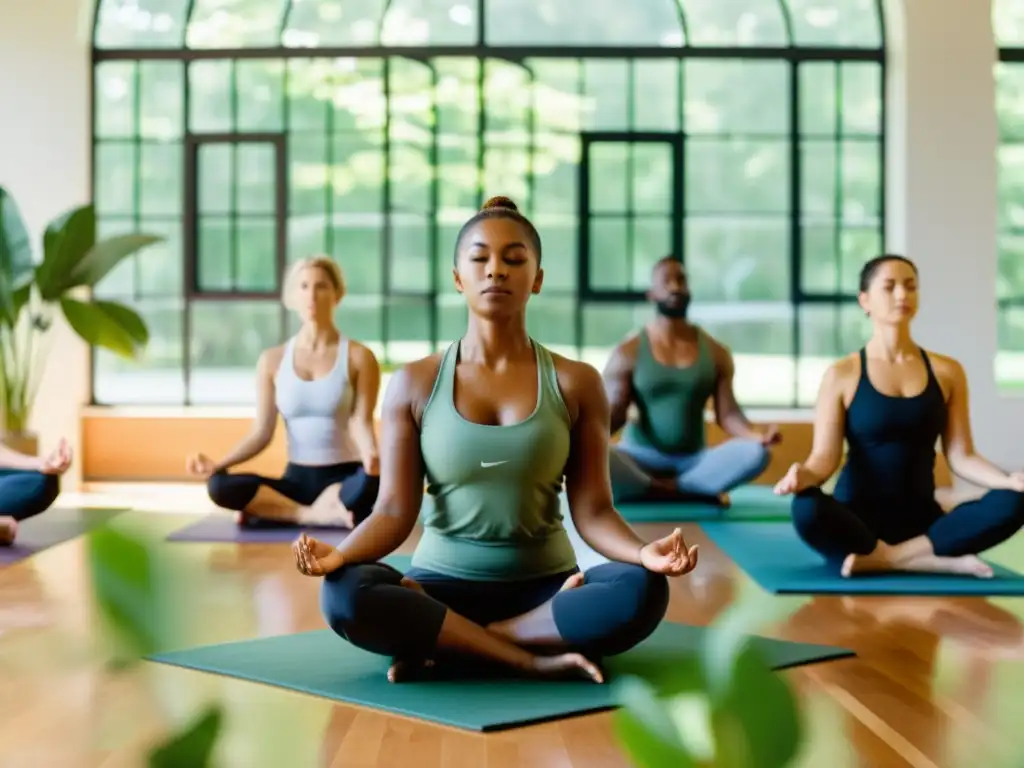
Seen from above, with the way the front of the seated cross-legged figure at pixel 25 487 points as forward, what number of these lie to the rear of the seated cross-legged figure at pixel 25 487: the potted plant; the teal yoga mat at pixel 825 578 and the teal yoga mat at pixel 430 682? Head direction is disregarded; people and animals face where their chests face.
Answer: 1

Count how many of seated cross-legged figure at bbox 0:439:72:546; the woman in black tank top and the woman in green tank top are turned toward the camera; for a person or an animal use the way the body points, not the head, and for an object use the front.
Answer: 3

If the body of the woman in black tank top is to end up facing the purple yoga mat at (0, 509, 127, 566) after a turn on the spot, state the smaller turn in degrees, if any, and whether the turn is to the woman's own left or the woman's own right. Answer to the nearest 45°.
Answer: approximately 90° to the woman's own right

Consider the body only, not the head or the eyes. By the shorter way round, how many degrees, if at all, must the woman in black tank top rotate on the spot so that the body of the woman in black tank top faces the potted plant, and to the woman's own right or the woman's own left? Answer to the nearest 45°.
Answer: approximately 135° to the woman's own right

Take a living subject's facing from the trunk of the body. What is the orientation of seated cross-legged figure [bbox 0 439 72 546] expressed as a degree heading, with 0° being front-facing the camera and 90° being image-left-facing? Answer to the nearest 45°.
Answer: approximately 0°

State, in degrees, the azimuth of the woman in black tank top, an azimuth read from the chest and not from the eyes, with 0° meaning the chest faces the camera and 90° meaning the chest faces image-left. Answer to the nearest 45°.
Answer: approximately 0°

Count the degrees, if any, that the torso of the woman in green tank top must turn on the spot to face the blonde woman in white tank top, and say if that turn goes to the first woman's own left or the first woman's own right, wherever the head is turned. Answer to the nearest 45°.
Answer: approximately 180°

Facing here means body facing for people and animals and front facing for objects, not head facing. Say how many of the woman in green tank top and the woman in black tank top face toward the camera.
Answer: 2

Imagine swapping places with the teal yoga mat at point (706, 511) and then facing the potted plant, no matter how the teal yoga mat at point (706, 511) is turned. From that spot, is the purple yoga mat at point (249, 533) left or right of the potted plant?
left
